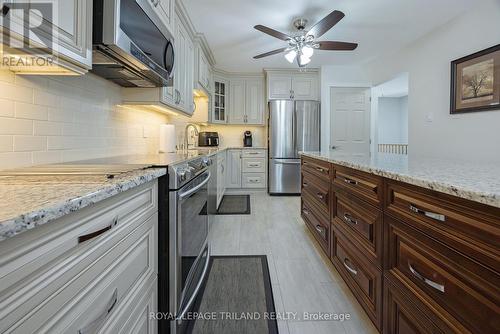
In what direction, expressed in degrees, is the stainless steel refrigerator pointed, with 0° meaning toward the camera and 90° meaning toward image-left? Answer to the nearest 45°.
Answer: approximately 0°

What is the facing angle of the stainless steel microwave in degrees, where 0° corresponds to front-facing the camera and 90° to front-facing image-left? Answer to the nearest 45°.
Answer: approximately 315°

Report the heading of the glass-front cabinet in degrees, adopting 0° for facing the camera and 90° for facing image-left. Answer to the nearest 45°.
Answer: approximately 315°

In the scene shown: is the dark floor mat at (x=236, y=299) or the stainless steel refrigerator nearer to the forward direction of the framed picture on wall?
the dark floor mat
